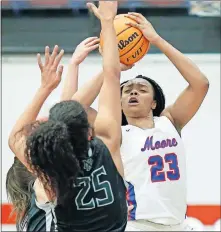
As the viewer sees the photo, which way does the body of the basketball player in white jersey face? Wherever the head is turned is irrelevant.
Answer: toward the camera

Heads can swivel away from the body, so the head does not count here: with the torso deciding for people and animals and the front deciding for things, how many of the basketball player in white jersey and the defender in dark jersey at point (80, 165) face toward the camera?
1

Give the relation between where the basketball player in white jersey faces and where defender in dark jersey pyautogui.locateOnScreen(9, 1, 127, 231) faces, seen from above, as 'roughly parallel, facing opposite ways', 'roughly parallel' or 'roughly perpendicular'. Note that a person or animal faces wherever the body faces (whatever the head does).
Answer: roughly parallel, facing opposite ways

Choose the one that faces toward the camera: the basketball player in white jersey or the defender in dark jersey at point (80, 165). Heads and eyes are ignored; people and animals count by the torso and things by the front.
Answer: the basketball player in white jersey

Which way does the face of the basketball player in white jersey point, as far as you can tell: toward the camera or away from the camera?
toward the camera

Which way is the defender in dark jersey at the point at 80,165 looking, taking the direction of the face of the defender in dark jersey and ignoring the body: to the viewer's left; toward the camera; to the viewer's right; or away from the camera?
away from the camera

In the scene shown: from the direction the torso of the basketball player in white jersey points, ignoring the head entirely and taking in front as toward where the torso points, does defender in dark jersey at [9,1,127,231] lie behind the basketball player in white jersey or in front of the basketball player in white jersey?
in front

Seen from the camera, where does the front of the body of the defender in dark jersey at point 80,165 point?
away from the camera

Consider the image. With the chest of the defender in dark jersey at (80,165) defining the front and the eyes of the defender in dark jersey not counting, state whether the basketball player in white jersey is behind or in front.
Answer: in front
